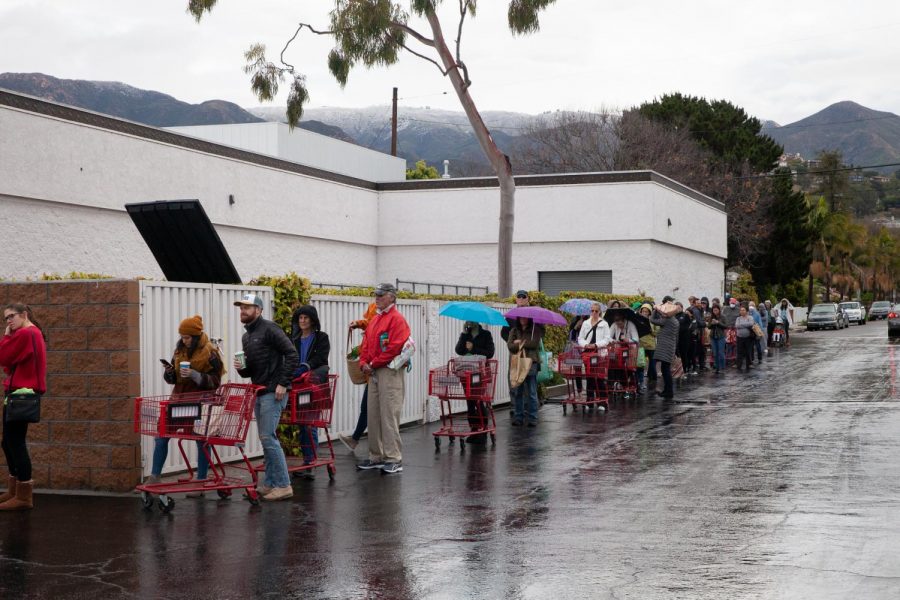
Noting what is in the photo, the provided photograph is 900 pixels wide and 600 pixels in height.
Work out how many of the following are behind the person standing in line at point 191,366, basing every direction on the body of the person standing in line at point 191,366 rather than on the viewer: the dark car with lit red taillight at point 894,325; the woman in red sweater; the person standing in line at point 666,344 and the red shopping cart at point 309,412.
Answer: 3

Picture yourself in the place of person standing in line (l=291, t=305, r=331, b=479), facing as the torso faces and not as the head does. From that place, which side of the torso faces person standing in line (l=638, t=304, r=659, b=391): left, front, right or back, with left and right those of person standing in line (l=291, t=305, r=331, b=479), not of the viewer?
back

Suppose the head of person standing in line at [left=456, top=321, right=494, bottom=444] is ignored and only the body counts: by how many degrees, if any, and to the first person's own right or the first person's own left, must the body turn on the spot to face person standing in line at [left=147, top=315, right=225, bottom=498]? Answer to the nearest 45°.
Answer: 0° — they already face them

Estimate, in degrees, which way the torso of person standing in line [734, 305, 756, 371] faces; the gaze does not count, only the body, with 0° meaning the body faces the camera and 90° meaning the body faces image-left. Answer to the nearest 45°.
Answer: approximately 45°

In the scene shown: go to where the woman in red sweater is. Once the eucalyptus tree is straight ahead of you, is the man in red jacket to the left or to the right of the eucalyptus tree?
right

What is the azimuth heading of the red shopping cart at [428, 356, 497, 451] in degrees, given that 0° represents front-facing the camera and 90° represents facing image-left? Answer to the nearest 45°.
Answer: approximately 45°

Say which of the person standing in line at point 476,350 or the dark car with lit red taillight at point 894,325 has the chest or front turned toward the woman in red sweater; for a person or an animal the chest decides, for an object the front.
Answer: the person standing in line

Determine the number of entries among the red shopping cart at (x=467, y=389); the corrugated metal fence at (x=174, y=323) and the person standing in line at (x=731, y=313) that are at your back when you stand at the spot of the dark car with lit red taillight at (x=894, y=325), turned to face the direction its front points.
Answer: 3

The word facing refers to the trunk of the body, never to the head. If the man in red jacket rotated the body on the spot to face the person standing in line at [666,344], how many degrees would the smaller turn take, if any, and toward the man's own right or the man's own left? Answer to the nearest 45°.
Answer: approximately 180°

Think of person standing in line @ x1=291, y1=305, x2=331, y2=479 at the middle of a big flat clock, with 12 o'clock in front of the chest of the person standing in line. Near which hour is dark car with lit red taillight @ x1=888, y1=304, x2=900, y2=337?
The dark car with lit red taillight is roughly at 6 o'clock from the person standing in line.

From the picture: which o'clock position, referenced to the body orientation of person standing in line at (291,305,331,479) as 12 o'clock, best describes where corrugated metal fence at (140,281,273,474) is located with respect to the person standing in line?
The corrugated metal fence is roughly at 1 o'clock from the person standing in line.

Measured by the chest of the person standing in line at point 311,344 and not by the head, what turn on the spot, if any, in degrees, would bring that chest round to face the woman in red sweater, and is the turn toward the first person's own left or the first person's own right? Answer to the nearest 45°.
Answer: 0° — they already face them
